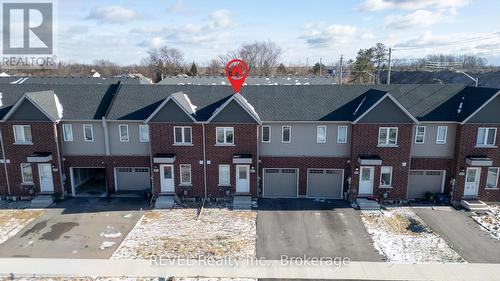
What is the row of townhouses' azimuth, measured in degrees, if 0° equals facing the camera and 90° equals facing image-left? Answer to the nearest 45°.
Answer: approximately 0°
